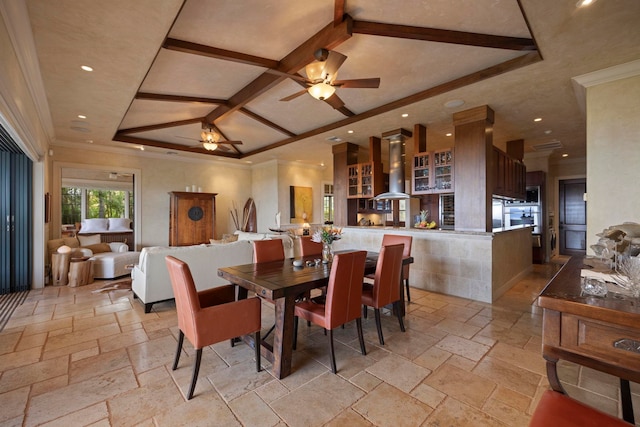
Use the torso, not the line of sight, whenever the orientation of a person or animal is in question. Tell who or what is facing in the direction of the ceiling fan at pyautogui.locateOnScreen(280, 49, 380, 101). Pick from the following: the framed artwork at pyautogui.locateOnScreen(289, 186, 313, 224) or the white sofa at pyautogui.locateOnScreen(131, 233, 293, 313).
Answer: the framed artwork

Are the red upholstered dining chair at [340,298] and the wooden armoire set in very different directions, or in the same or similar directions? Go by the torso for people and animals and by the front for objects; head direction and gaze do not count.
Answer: very different directions

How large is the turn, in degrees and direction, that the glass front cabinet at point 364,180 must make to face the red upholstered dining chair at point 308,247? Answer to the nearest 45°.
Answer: approximately 45° to its left

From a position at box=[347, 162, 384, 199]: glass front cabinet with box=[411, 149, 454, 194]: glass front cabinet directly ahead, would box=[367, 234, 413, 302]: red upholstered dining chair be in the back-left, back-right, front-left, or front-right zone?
front-right

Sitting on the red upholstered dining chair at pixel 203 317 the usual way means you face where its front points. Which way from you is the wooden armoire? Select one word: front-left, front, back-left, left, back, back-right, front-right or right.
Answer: front-left

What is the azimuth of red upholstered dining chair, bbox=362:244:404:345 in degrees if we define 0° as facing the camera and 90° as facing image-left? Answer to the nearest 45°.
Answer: approximately 135°

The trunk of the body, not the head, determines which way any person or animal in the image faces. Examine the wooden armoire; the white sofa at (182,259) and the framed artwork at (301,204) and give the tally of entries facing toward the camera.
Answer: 2

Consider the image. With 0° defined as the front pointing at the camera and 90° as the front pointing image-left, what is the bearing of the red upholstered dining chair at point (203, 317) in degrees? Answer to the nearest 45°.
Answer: approximately 225°

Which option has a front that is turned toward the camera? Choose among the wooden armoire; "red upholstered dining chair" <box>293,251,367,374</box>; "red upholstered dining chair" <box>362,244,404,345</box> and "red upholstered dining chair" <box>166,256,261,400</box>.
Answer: the wooden armoire

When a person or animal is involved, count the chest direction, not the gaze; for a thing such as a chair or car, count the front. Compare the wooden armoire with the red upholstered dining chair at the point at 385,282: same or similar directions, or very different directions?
very different directions

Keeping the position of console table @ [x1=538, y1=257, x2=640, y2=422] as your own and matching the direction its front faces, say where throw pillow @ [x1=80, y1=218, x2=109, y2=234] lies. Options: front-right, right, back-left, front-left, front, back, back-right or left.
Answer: front-right

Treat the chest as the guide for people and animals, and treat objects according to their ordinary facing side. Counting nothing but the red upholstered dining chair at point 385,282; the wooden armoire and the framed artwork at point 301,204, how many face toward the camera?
2

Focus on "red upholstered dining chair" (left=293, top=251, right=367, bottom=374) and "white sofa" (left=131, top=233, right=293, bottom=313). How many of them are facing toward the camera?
0

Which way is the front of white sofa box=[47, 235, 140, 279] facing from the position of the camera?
facing the viewer and to the right of the viewer
